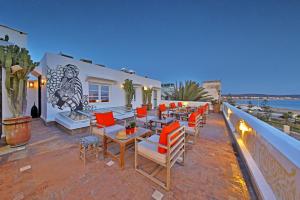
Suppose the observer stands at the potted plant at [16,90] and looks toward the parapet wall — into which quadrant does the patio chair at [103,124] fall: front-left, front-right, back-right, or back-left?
front-left

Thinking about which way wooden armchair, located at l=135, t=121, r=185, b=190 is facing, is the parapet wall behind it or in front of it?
behind

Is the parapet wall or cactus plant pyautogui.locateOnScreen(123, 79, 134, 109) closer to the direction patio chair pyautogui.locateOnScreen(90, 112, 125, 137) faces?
the parapet wall

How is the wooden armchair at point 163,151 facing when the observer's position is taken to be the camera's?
facing away from the viewer and to the left of the viewer

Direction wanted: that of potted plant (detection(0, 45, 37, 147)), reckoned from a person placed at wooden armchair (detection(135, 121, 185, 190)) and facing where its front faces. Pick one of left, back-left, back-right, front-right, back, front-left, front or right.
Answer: front-left

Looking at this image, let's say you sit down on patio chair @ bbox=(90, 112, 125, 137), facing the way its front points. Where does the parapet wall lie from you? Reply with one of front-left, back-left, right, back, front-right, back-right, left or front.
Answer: front

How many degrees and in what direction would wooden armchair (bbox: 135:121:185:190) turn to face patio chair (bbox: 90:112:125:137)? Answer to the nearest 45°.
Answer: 0° — it already faces it

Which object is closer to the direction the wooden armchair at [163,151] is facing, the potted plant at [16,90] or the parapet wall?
the potted plant

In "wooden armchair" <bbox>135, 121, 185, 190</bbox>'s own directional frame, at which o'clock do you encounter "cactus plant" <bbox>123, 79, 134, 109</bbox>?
The cactus plant is roughly at 1 o'clock from the wooden armchair.

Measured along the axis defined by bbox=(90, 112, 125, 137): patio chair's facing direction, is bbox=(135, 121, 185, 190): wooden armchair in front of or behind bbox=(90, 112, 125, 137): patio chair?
in front

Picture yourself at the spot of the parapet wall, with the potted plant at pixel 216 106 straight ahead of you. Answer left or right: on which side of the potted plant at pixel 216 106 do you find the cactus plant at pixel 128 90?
left

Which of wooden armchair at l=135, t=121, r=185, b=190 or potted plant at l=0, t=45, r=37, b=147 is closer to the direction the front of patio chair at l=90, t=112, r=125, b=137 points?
the wooden armchair

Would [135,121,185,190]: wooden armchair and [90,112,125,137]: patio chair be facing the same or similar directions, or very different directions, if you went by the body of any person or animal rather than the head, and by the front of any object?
very different directions

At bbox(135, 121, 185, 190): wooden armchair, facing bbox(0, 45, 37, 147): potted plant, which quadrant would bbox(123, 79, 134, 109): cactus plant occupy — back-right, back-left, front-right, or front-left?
front-right

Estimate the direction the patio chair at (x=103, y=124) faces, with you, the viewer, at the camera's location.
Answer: facing the viewer and to the right of the viewer

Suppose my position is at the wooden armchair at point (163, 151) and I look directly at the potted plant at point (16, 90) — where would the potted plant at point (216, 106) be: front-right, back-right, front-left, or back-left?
back-right
